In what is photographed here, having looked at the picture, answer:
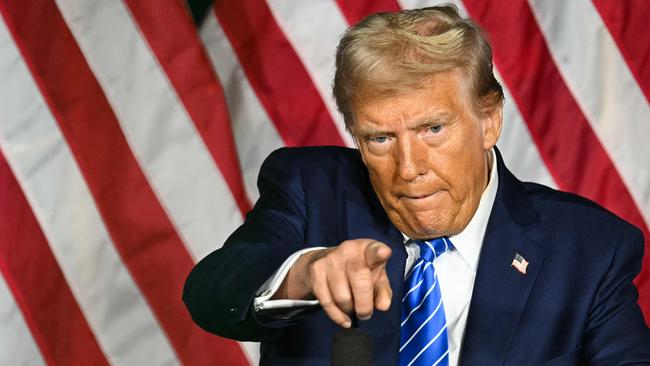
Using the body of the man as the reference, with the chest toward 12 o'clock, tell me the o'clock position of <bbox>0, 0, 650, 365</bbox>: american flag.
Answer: The american flag is roughly at 5 o'clock from the man.

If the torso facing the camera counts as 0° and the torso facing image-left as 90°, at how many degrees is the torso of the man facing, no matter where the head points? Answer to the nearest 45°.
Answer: approximately 0°
